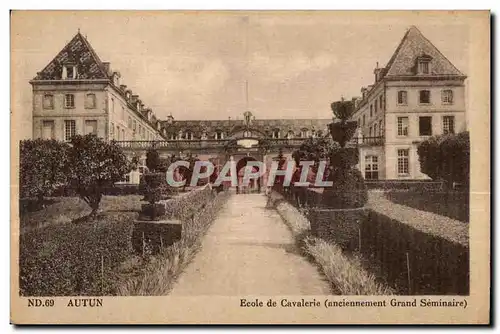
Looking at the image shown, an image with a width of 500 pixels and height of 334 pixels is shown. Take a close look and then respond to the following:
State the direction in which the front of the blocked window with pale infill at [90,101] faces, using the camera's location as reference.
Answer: facing the viewer

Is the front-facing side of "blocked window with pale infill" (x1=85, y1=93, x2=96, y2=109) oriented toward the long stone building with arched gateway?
no

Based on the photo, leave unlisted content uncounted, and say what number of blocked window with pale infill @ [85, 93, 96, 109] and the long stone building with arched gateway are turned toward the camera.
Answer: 2

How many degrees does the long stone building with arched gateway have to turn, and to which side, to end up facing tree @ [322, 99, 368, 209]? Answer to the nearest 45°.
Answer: approximately 45° to its left

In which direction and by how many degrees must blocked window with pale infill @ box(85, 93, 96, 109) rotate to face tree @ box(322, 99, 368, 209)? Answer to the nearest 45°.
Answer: approximately 45° to its left
